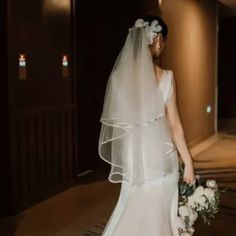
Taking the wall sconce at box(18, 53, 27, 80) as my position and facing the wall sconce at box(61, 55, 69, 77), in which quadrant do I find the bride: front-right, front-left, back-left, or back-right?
back-right

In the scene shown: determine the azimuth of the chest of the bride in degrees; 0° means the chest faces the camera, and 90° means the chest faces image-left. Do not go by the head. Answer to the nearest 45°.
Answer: approximately 225°

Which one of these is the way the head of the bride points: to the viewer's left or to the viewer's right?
to the viewer's right

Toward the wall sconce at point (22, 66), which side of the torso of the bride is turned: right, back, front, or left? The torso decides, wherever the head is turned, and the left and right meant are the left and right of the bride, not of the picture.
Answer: left

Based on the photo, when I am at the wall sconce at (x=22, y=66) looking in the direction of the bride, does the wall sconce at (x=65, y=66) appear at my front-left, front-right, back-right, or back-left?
back-left

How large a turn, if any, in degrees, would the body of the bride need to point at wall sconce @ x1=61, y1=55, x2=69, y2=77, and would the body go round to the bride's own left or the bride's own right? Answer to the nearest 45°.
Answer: approximately 45° to the bride's own left
